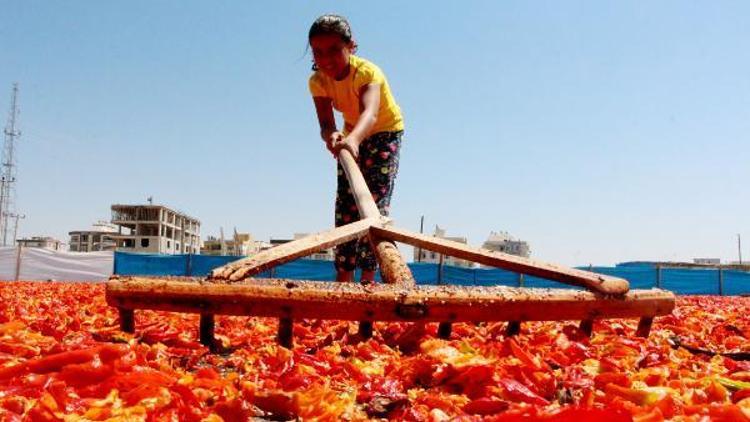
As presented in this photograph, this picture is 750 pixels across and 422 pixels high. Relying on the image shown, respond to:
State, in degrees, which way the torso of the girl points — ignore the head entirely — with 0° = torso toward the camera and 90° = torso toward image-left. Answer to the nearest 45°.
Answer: approximately 45°

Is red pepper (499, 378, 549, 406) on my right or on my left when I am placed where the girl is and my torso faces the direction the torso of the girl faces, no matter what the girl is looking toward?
on my left
